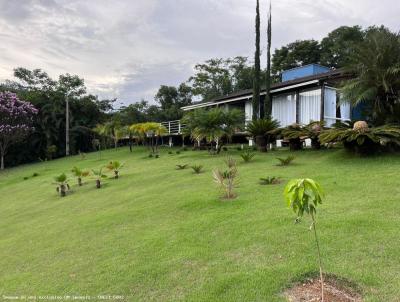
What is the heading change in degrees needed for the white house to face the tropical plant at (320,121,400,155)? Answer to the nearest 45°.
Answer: approximately 45° to its left

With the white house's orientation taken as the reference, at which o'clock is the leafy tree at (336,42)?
The leafy tree is roughly at 5 o'clock from the white house.

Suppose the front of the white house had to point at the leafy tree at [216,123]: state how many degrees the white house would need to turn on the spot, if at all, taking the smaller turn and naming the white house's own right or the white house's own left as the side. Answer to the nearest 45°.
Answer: approximately 45° to the white house's own right

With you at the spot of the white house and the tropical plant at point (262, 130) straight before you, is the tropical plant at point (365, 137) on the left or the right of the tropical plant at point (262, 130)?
left

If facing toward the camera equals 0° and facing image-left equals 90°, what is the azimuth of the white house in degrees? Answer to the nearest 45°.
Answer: approximately 45°

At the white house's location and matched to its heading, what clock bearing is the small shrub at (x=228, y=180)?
The small shrub is roughly at 11 o'clock from the white house.

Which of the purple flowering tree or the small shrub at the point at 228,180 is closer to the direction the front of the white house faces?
the small shrub
